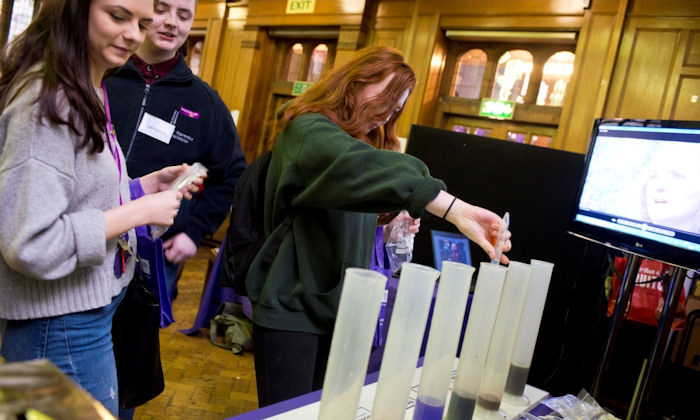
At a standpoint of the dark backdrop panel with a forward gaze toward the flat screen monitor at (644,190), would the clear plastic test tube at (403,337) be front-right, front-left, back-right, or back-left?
front-right

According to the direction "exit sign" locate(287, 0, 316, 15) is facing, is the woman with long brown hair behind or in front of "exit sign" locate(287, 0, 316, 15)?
in front

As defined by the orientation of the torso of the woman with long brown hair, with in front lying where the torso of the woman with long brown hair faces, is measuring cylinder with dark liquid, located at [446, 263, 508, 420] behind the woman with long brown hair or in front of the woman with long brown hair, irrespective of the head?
in front

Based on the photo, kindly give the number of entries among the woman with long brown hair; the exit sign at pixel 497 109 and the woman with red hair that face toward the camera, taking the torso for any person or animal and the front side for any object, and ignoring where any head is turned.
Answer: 1

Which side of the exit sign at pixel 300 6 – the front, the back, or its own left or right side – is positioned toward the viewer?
front

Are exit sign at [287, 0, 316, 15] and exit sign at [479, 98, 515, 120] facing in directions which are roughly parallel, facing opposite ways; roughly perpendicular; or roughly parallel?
roughly parallel

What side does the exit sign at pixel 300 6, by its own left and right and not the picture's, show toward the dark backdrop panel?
front

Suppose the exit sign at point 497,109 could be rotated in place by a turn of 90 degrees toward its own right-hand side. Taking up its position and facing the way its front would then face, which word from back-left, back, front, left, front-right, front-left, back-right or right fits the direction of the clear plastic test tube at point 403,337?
left

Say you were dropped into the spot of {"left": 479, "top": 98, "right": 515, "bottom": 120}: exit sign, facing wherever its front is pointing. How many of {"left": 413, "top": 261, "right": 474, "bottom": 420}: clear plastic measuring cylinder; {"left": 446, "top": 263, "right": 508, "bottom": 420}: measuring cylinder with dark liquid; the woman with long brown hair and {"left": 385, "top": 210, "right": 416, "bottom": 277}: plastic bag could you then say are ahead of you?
4

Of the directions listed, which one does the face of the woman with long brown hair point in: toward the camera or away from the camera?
toward the camera

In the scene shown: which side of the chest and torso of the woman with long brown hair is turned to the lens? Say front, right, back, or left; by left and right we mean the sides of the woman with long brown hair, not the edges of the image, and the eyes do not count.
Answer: right

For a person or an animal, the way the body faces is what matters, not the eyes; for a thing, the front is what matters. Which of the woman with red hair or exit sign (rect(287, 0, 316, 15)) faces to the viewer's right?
the woman with red hair

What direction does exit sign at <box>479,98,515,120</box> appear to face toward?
toward the camera

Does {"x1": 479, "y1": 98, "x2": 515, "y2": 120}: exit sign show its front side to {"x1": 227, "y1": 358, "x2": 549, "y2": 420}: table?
yes

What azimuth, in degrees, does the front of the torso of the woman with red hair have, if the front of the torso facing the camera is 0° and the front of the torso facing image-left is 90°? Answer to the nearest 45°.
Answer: approximately 270°
